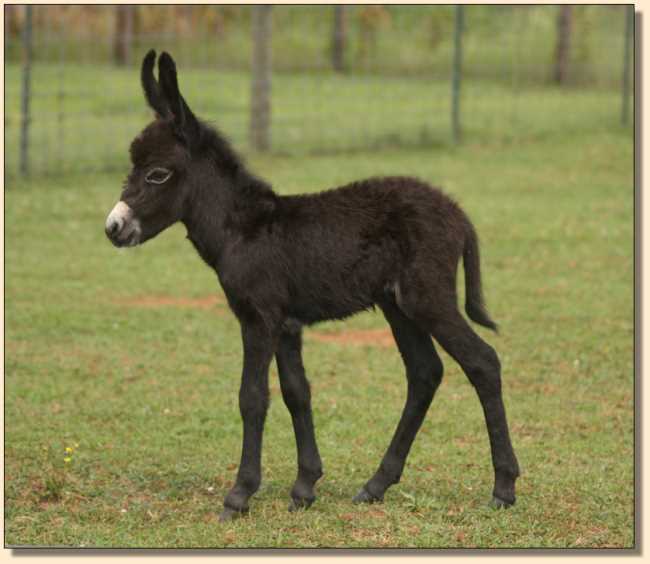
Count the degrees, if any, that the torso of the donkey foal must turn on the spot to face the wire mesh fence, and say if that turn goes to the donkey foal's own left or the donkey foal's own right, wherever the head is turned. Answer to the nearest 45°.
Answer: approximately 90° to the donkey foal's own right

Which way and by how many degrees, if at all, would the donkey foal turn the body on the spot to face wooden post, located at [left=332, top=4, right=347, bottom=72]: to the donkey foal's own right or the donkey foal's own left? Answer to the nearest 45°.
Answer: approximately 90° to the donkey foal's own right

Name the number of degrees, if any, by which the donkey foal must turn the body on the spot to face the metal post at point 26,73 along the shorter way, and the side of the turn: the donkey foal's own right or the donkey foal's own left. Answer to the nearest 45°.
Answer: approximately 90° to the donkey foal's own right

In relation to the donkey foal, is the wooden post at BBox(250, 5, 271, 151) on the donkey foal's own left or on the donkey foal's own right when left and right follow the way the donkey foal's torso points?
on the donkey foal's own right

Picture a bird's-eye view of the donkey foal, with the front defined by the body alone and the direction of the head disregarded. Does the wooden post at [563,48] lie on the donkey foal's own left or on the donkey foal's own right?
on the donkey foal's own right

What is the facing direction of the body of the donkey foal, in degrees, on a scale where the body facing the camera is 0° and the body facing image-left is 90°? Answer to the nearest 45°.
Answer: approximately 90°
